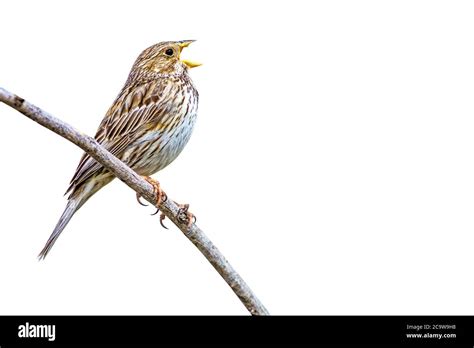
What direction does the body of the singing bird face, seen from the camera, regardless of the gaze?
to the viewer's right
